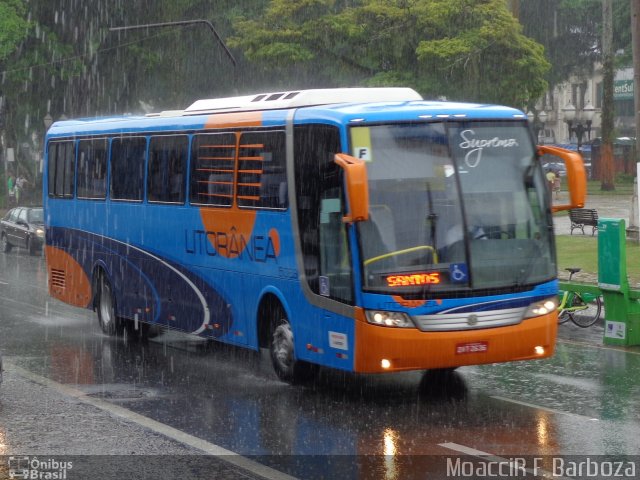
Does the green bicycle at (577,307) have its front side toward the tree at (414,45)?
no

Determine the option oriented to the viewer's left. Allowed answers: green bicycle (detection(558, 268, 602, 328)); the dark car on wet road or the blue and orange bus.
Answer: the green bicycle

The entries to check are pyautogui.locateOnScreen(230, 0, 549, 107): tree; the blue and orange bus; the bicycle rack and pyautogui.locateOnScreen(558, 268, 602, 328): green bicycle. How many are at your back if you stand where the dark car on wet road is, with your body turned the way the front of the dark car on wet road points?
0

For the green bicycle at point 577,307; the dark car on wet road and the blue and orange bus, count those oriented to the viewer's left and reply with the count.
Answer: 1

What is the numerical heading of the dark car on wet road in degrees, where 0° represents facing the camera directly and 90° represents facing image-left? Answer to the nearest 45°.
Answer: approximately 315°

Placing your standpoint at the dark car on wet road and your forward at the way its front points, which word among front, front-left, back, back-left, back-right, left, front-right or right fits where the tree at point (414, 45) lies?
front-left

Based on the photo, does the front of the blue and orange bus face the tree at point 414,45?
no

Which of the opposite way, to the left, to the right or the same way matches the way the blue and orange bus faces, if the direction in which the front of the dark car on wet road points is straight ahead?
the same way

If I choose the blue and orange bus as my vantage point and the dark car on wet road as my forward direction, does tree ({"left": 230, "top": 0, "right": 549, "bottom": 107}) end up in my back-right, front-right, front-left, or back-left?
front-right

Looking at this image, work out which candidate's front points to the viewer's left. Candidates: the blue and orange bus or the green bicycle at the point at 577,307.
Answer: the green bicycle

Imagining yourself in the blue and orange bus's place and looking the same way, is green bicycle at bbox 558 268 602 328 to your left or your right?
on your left

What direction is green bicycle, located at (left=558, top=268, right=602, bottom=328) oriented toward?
to the viewer's left

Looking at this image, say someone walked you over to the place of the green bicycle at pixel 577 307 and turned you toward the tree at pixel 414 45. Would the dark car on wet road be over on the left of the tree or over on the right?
left

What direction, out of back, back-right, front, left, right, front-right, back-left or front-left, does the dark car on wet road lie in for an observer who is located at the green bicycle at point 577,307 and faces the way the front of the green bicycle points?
front-right
